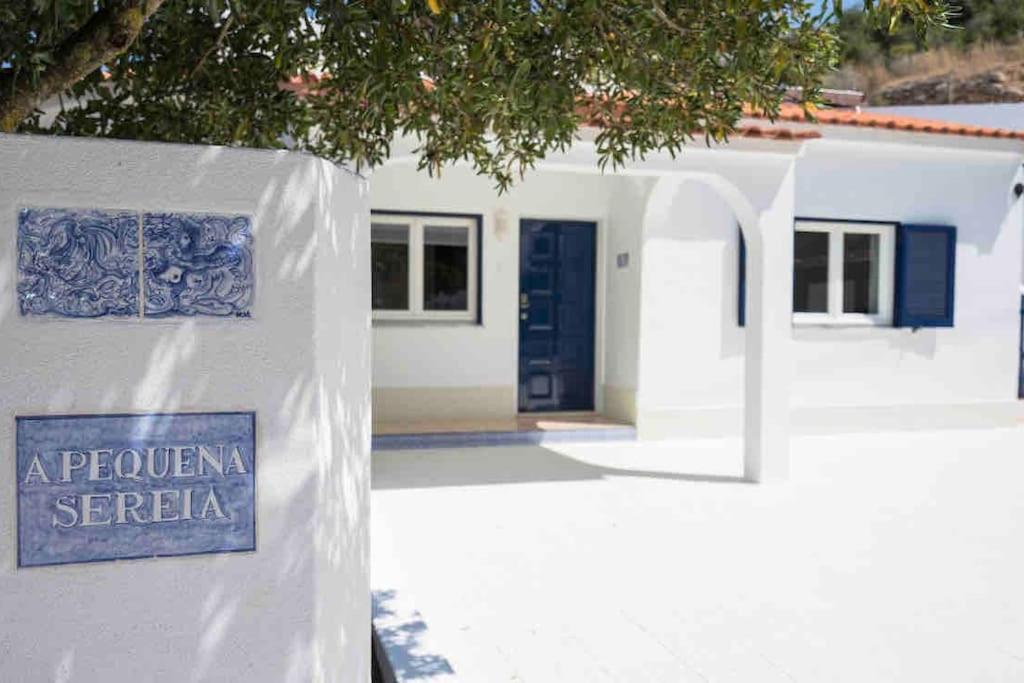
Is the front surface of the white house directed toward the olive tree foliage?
yes

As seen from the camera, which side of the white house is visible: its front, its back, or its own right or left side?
front
